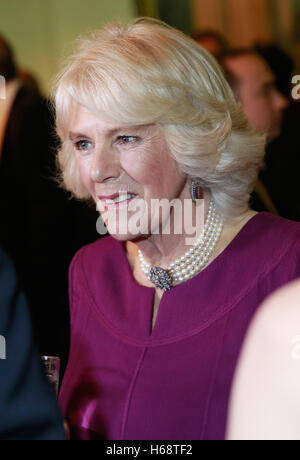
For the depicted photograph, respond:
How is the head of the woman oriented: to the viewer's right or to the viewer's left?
to the viewer's left

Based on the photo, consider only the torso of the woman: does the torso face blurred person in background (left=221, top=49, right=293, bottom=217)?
no

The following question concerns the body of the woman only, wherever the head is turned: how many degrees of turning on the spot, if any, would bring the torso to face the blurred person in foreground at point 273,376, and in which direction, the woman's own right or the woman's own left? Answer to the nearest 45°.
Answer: approximately 45° to the woman's own left

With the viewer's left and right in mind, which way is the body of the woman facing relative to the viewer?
facing the viewer and to the left of the viewer

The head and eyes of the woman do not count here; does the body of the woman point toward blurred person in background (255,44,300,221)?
no

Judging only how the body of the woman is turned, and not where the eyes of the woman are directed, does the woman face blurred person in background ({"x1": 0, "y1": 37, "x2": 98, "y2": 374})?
no

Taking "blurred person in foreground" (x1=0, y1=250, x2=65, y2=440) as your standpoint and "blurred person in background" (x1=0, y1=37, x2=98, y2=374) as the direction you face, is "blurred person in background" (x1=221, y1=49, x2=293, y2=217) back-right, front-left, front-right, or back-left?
front-right

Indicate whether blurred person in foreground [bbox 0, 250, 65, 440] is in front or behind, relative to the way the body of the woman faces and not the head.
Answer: in front
